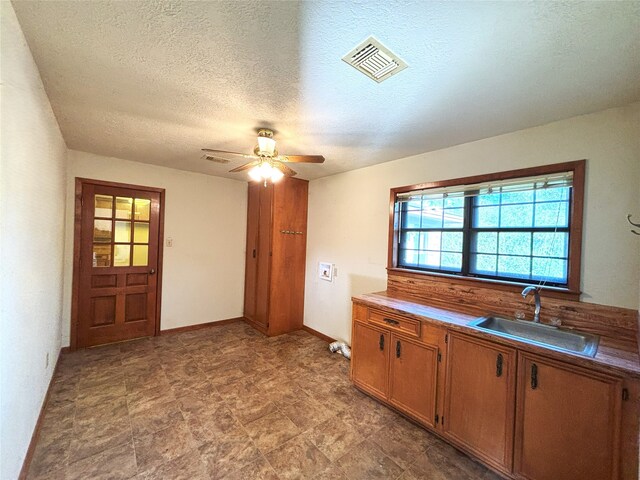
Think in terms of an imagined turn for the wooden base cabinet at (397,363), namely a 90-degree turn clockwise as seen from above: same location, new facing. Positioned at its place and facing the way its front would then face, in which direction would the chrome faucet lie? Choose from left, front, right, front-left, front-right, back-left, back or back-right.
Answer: back-right

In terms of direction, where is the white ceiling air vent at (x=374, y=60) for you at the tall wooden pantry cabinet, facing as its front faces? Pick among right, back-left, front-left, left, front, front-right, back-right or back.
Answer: front-left

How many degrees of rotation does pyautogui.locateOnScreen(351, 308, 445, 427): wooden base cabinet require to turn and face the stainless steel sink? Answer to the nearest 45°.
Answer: approximately 135° to its left

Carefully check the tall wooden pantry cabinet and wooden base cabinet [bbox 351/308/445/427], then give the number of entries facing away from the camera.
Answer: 0

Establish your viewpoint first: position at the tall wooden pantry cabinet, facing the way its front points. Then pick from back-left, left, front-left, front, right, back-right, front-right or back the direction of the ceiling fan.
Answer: front-left

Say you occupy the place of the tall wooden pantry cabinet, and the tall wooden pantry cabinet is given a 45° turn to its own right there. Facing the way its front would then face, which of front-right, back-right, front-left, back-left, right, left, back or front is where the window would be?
back-left

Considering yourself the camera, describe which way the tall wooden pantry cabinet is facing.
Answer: facing the viewer and to the left of the viewer
